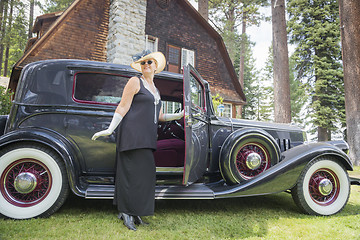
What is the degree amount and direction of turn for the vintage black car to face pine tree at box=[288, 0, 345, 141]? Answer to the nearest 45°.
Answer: approximately 45° to its left

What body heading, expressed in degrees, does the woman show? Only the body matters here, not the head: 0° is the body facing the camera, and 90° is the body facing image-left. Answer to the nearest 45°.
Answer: approximately 315°

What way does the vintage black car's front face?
to the viewer's right

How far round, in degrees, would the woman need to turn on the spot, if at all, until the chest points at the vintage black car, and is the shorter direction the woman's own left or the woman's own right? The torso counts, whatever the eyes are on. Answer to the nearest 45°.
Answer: approximately 180°
